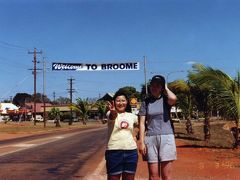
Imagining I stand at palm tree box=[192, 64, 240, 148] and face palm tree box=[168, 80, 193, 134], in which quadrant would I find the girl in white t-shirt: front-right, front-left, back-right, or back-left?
back-left

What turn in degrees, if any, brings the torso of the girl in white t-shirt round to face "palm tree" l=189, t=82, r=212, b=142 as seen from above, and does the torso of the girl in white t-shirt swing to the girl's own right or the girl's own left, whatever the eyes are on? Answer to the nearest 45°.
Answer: approximately 180°

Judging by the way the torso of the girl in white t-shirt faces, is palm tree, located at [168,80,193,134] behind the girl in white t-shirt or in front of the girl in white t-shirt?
behind

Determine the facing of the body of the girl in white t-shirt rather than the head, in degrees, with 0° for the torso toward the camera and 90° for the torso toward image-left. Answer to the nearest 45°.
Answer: approximately 0°
